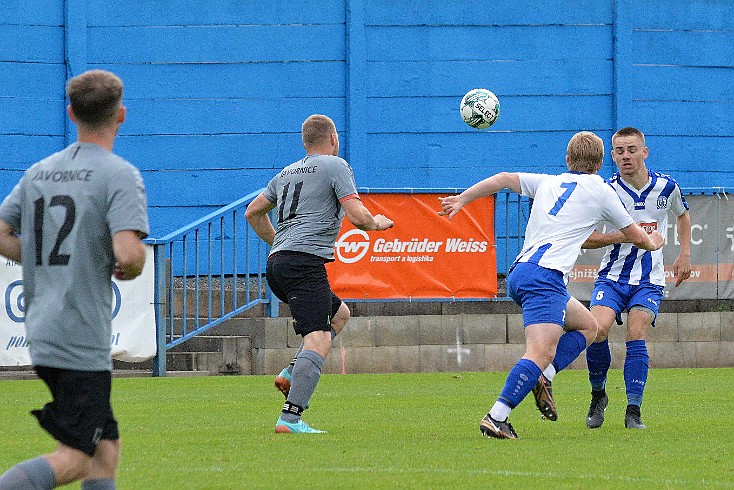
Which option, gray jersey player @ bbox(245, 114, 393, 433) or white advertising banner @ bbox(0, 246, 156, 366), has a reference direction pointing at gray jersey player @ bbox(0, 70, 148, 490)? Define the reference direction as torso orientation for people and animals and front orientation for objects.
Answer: the white advertising banner

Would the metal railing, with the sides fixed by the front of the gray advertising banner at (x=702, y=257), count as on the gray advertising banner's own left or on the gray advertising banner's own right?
on the gray advertising banner's own right

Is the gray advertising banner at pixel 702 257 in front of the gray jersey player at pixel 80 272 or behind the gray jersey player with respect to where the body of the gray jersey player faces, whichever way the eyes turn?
in front

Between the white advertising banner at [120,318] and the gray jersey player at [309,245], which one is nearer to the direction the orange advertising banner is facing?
the gray jersey player

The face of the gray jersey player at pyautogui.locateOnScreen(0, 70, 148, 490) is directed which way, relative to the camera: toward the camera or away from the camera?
away from the camera

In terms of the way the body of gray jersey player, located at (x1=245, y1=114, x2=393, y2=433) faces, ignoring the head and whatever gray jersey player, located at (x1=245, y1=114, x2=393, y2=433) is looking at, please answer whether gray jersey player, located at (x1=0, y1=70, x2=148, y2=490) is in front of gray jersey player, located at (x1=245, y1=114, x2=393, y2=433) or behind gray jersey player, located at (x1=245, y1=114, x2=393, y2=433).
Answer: behind

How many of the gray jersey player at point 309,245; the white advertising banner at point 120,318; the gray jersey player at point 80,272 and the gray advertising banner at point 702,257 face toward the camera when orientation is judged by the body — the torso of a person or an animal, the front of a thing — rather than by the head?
2

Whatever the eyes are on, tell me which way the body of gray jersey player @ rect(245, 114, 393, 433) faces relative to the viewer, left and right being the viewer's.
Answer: facing away from the viewer and to the right of the viewer

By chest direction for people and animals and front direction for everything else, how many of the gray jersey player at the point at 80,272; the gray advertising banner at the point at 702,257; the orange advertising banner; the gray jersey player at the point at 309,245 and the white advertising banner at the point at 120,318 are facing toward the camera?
3

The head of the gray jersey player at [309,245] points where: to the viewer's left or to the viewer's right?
to the viewer's right

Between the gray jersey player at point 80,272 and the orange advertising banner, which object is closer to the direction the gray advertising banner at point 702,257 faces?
the gray jersey player

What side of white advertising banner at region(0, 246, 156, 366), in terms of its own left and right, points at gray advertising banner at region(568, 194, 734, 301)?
left

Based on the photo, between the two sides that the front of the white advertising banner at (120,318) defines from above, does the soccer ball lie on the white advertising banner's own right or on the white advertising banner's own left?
on the white advertising banner's own left

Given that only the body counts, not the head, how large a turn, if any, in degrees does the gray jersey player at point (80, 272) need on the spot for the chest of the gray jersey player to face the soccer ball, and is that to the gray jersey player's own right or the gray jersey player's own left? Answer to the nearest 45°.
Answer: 0° — they already face it

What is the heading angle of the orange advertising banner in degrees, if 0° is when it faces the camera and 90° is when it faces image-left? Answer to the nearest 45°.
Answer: approximately 0°

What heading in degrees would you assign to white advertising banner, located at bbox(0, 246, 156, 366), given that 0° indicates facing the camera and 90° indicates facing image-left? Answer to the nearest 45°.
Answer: approximately 0°
